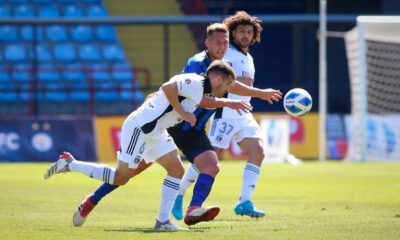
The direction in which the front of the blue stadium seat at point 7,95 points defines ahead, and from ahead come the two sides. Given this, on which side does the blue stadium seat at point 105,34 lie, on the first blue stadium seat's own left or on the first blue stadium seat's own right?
on the first blue stadium seat's own left

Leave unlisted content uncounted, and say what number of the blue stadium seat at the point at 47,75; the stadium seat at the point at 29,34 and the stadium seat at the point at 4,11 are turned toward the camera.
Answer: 3

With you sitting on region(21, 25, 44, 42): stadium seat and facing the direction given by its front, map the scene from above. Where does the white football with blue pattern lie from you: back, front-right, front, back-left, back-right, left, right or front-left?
front

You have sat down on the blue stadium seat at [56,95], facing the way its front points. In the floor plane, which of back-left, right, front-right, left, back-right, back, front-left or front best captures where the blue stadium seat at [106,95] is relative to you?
left

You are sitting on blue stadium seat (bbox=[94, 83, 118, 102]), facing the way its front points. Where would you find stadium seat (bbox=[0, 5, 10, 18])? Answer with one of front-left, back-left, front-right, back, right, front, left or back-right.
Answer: back-right

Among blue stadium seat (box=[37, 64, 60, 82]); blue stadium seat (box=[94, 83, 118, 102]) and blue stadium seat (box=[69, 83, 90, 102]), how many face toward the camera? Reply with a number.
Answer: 3

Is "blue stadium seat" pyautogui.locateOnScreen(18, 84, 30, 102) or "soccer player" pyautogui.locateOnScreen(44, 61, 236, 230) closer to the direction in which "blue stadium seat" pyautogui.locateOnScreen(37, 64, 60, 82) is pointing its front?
the soccer player

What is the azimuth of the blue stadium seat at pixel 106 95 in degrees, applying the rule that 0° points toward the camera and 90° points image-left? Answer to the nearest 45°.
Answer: approximately 0°

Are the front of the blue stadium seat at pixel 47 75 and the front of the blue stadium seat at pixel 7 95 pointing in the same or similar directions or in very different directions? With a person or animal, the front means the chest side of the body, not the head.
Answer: same or similar directions

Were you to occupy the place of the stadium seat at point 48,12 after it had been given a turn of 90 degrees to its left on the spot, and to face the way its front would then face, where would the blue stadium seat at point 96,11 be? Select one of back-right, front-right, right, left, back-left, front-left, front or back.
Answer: front

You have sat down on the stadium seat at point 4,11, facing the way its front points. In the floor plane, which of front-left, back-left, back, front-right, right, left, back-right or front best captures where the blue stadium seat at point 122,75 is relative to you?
front-left

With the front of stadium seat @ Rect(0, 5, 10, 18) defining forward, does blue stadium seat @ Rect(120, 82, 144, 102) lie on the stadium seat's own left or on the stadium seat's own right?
on the stadium seat's own left

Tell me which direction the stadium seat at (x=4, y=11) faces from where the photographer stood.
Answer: facing the viewer

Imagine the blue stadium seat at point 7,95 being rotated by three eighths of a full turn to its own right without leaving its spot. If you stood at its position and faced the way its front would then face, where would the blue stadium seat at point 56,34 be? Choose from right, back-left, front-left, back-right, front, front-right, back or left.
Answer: right

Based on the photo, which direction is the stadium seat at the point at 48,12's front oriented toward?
toward the camera

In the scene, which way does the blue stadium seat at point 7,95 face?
toward the camera

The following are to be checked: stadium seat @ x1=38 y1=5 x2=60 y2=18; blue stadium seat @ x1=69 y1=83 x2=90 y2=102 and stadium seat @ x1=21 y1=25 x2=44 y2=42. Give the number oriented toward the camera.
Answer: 3
